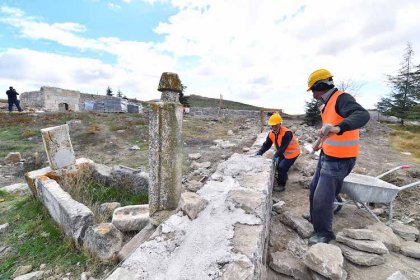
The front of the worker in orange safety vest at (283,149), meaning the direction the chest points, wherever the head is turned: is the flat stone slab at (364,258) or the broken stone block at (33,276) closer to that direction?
the broken stone block

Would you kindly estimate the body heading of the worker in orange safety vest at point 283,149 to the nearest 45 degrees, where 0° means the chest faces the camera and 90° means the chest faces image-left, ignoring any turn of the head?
approximately 45°

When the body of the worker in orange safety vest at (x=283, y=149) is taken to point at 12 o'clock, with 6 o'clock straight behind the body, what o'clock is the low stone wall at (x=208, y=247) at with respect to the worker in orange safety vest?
The low stone wall is roughly at 11 o'clock from the worker in orange safety vest.

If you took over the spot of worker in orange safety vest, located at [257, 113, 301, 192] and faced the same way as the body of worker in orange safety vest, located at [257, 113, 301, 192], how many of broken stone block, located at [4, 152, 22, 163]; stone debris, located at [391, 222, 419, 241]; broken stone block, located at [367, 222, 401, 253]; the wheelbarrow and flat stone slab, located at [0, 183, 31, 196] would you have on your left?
3

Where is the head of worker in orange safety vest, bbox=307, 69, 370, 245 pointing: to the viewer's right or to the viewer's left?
to the viewer's left

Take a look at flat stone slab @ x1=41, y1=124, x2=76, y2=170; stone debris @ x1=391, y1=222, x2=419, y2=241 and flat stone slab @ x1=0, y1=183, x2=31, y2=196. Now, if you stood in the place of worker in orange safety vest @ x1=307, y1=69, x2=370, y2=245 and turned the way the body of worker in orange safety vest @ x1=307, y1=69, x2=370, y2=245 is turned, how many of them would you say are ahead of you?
2

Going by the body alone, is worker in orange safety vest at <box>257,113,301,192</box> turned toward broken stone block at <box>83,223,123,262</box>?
yes

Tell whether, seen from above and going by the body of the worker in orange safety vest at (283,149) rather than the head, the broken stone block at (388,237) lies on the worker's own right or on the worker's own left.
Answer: on the worker's own left

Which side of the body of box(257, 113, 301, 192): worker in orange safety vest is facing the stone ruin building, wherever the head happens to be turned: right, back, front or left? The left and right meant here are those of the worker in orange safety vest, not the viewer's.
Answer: right

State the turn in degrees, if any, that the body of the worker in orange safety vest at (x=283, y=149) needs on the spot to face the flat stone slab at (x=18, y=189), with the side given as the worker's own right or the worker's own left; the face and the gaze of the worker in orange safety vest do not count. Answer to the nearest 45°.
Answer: approximately 45° to the worker's own right

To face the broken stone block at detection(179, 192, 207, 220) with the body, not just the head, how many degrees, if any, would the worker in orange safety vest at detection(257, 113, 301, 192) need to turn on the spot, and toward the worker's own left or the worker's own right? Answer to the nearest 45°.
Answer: approximately 45° to the worker's own left

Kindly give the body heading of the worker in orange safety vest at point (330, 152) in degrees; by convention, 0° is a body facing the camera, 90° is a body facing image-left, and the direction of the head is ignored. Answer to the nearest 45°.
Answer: approximately 90°
